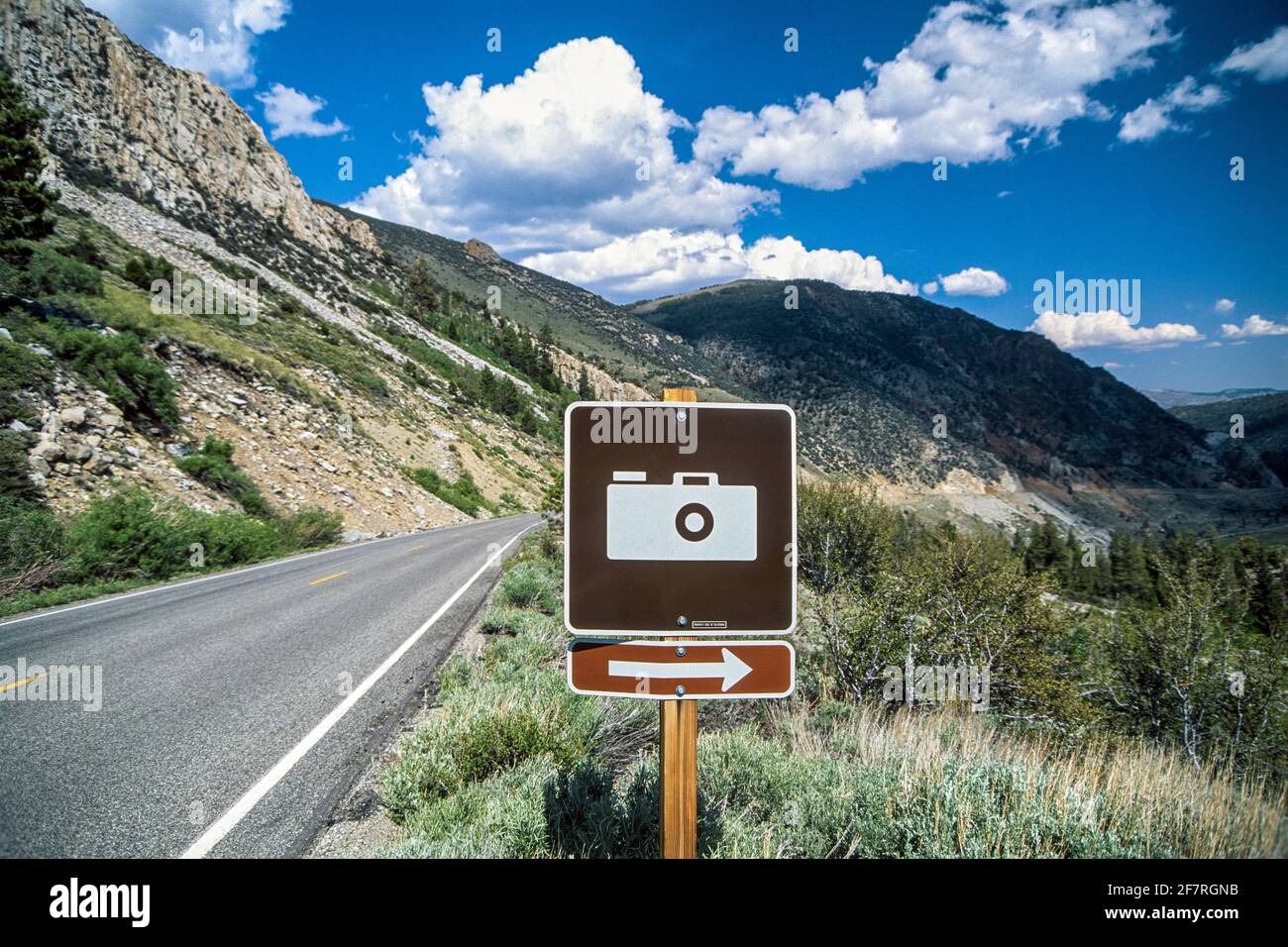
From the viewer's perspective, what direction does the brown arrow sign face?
toward the camera

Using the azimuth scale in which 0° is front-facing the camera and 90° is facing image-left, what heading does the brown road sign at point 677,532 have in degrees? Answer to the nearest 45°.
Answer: approximately 0°

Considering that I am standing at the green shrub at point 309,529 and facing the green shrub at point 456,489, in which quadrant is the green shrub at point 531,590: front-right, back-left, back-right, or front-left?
back-right

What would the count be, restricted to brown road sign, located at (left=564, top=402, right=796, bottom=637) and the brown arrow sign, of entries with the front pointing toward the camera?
2
